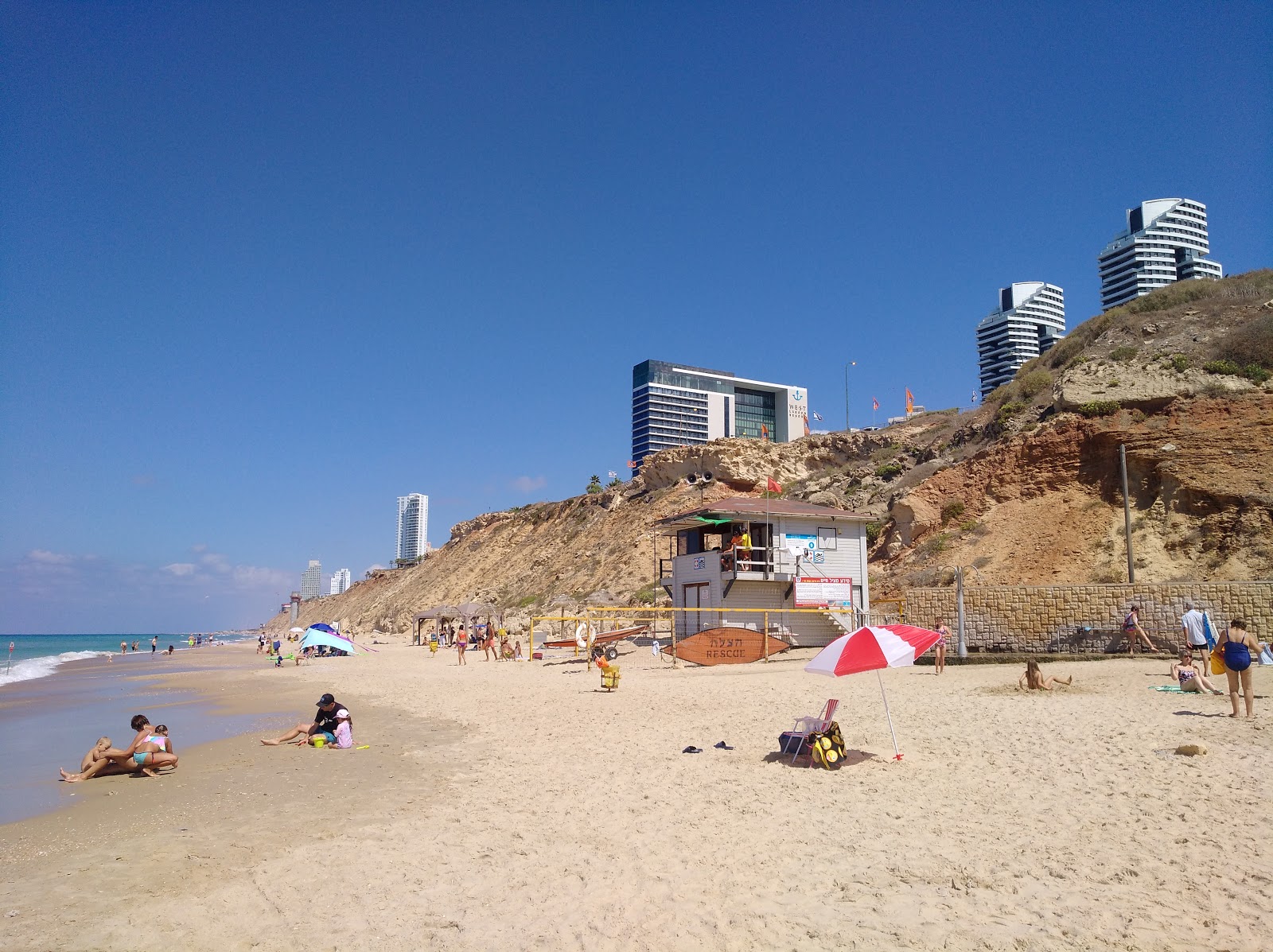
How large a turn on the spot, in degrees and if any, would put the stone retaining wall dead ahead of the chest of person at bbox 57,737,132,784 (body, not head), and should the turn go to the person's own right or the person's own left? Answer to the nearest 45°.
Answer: approximately 180°

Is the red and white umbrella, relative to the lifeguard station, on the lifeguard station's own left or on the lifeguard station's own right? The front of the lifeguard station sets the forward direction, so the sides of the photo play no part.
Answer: on the lifeguard station's own left

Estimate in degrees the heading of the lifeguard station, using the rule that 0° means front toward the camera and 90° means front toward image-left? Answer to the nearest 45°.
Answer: approximately 45°

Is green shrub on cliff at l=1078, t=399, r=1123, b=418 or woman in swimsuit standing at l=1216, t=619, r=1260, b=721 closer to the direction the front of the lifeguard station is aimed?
the woman in swimsuit standing

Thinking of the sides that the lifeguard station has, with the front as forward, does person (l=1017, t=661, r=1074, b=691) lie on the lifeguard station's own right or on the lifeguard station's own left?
on the lifeguard station's own left
